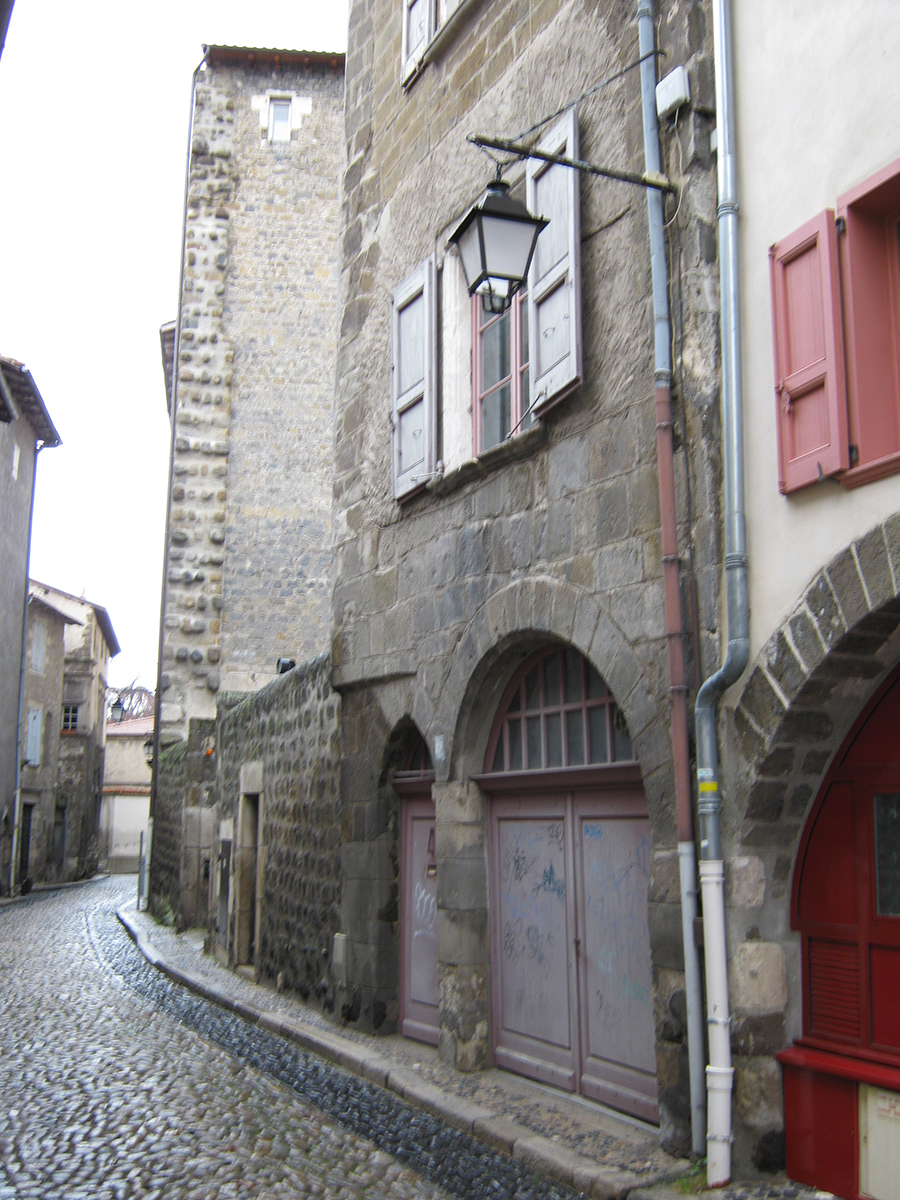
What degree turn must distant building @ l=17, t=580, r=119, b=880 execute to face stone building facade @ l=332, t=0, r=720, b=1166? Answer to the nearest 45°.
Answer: approximately 45° to its right

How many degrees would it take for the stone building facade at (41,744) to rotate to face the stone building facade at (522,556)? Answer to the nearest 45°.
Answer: approximately 45° to its right

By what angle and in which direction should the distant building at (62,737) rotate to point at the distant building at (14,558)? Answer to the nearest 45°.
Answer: approximately 45° to its right

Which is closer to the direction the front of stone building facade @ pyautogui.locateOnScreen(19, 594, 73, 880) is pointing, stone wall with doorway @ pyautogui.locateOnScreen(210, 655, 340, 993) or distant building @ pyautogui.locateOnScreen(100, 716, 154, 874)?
the stone wall with doorway

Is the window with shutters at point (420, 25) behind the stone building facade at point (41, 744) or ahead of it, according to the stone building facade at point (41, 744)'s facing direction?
ahead

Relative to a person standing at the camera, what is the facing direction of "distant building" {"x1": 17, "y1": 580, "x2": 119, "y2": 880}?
facing the viewer and to the right of the viewer

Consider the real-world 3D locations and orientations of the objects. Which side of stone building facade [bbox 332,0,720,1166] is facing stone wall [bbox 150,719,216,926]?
right

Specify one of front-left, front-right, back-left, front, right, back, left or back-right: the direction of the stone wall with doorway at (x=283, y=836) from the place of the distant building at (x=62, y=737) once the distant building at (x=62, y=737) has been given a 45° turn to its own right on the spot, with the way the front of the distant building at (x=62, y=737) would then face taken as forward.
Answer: front

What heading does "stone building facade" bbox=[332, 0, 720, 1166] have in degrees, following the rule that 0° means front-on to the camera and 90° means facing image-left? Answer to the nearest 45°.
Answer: approximately 45°
